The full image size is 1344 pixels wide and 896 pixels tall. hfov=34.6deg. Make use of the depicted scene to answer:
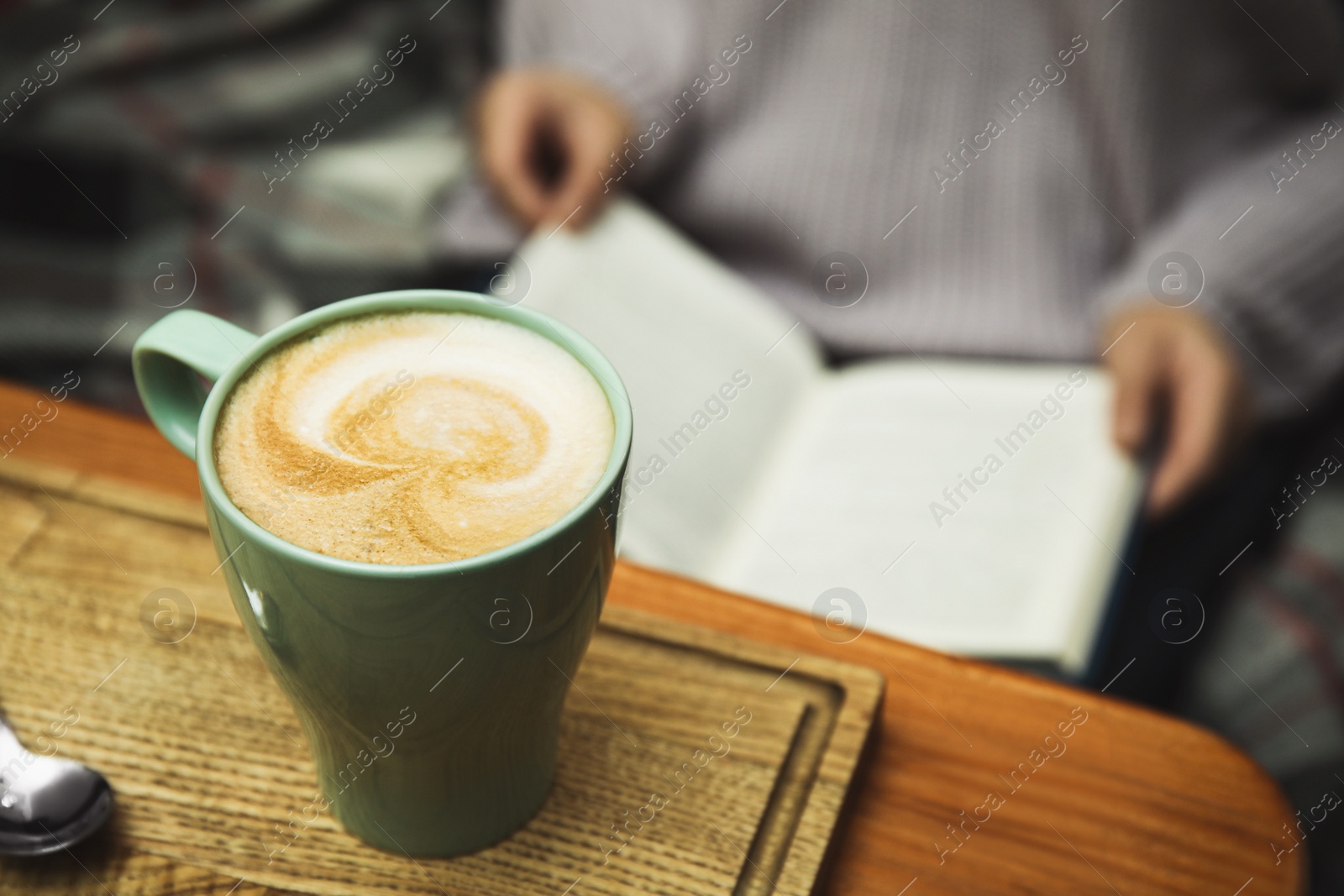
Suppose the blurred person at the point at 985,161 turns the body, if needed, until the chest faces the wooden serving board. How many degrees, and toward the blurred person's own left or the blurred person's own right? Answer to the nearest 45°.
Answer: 0° — they already face it

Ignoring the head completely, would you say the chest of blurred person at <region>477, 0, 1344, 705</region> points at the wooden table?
yes

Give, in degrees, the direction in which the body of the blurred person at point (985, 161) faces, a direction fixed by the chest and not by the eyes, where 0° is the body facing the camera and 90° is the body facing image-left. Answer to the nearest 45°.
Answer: approximately 0°

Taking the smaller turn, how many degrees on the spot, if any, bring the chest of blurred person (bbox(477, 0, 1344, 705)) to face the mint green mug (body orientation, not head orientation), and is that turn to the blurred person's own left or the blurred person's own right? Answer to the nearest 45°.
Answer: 0° — they already face it
